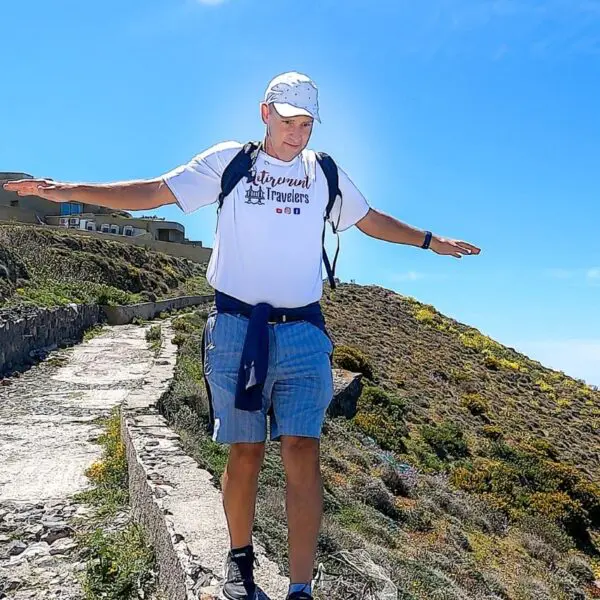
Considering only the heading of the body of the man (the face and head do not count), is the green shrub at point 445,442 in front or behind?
behind

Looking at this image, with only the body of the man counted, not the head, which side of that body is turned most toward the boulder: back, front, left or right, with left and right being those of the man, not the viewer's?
back

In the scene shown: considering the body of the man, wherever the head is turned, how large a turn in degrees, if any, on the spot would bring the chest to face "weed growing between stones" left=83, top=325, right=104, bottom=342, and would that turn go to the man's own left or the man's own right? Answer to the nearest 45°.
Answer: approximately 180°

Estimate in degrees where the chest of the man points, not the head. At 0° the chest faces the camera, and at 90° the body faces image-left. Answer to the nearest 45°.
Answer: approximately 0°

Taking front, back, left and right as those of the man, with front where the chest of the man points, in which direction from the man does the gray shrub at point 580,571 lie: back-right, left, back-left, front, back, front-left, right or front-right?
back-left

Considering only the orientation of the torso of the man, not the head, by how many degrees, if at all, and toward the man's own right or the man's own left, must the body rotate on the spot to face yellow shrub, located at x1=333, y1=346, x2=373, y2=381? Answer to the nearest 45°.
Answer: approximately 180°
